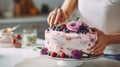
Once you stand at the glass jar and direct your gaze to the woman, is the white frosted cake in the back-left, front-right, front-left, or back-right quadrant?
front-right

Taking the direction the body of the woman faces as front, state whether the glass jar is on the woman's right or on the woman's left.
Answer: on the woman's right

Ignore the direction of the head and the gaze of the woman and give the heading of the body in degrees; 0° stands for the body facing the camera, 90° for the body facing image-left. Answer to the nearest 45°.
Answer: approximately 45°

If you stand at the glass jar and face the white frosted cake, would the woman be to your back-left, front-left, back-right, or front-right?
front-left
